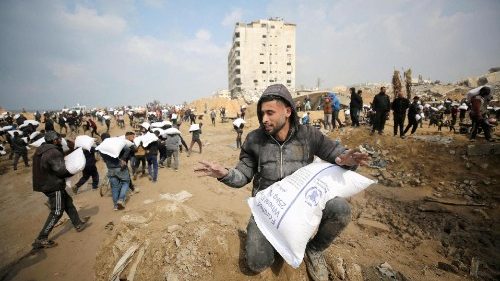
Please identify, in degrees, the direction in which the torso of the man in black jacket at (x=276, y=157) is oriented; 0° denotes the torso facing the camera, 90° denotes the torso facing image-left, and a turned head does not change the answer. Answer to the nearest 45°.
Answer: approximately 0°

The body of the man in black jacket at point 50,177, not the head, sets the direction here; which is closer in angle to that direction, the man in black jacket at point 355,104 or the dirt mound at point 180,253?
the man in black jacket

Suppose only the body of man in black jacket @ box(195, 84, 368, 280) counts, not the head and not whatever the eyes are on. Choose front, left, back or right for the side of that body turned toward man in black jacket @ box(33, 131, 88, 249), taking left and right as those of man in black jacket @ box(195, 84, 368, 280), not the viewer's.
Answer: right

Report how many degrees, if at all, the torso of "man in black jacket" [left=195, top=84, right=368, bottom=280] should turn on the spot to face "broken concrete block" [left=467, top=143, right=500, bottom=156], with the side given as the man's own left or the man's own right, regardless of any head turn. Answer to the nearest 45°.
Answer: approximately 135° to the man's own left

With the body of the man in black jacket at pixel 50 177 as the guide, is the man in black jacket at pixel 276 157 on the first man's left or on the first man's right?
on the first man's right

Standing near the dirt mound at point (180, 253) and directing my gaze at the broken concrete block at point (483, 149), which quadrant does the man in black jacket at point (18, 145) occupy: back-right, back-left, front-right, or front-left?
back-left

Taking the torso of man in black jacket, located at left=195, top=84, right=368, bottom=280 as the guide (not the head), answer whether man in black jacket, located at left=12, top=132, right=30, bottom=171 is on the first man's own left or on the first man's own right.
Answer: on the first man's own right
